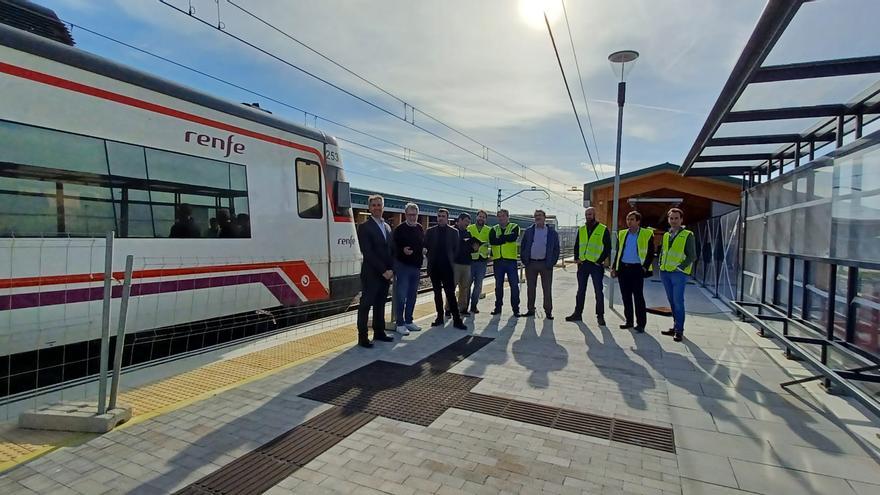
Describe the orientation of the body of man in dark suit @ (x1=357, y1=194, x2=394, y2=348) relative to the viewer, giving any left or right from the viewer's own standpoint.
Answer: facing the viewer and to the right of the viewer

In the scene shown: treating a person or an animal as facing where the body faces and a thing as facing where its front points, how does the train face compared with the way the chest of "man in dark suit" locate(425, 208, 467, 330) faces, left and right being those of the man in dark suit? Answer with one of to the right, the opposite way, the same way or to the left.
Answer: the opposite way

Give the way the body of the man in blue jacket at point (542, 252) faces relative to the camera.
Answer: toward the camera

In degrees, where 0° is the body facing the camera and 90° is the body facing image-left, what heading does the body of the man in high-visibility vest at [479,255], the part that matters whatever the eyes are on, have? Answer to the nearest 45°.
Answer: approximately 0°

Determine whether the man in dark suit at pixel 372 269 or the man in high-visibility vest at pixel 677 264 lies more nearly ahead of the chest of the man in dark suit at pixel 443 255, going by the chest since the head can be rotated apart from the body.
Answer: the man in dark suit

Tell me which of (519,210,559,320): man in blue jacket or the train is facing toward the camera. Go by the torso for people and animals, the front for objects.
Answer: the man in blue jacket

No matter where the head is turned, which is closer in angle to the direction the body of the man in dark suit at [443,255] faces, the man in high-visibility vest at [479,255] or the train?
the train

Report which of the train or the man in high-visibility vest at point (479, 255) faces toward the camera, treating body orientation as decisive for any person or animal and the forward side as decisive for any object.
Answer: the man in high-visibility vest

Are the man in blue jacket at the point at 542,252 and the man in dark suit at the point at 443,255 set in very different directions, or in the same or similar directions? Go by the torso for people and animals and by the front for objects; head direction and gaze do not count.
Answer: same or similar directions

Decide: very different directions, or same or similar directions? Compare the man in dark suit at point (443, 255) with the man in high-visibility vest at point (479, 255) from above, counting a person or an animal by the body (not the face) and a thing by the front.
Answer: same or similar directions

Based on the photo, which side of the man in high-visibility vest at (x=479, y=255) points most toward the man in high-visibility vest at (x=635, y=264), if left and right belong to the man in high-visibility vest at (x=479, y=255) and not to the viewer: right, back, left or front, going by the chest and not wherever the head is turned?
left

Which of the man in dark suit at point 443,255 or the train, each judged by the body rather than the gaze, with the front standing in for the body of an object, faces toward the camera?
the man in dark suit

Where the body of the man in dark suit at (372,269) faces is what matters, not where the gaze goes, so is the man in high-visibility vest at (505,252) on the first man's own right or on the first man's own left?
on the first man's own left

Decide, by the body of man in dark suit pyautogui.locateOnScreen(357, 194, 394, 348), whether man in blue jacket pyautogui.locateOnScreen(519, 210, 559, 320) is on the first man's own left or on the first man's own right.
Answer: on the first man's own left

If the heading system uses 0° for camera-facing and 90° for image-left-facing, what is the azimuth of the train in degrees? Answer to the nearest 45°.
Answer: approximately 225°

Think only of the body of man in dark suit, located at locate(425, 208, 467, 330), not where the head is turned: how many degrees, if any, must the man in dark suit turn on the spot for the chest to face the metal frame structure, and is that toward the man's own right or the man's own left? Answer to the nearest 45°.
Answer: approximately 45° to the man's own left
